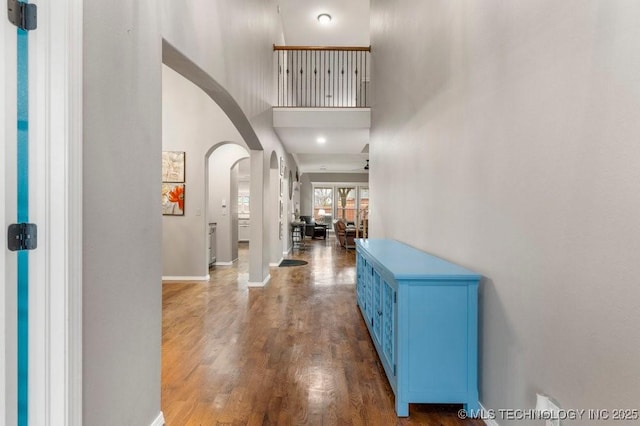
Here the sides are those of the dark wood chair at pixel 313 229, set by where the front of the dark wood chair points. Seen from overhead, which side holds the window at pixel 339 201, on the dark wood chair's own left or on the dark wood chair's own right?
on the dark wood chair's own left

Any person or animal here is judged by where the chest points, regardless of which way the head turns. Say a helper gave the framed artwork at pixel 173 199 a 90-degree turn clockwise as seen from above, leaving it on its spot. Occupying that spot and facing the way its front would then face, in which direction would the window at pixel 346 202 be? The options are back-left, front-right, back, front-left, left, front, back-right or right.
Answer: back-right

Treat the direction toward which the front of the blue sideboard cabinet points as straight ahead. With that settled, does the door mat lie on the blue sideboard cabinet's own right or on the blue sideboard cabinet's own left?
on the blue sideboard cabinet's own right

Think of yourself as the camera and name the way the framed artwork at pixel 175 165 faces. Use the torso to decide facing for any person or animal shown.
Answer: facing the viewer

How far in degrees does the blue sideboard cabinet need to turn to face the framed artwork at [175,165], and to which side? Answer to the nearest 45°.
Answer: approximately 45° to its right

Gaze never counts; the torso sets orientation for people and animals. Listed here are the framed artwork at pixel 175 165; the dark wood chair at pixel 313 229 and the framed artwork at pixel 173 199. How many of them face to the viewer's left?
0

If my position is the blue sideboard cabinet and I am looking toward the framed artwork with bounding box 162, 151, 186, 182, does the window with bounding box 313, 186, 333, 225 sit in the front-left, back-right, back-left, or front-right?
front-right

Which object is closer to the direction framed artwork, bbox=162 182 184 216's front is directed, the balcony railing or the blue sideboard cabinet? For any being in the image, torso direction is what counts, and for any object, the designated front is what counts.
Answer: the blue sideboard cabinet

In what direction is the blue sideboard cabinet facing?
to the viewer's left
